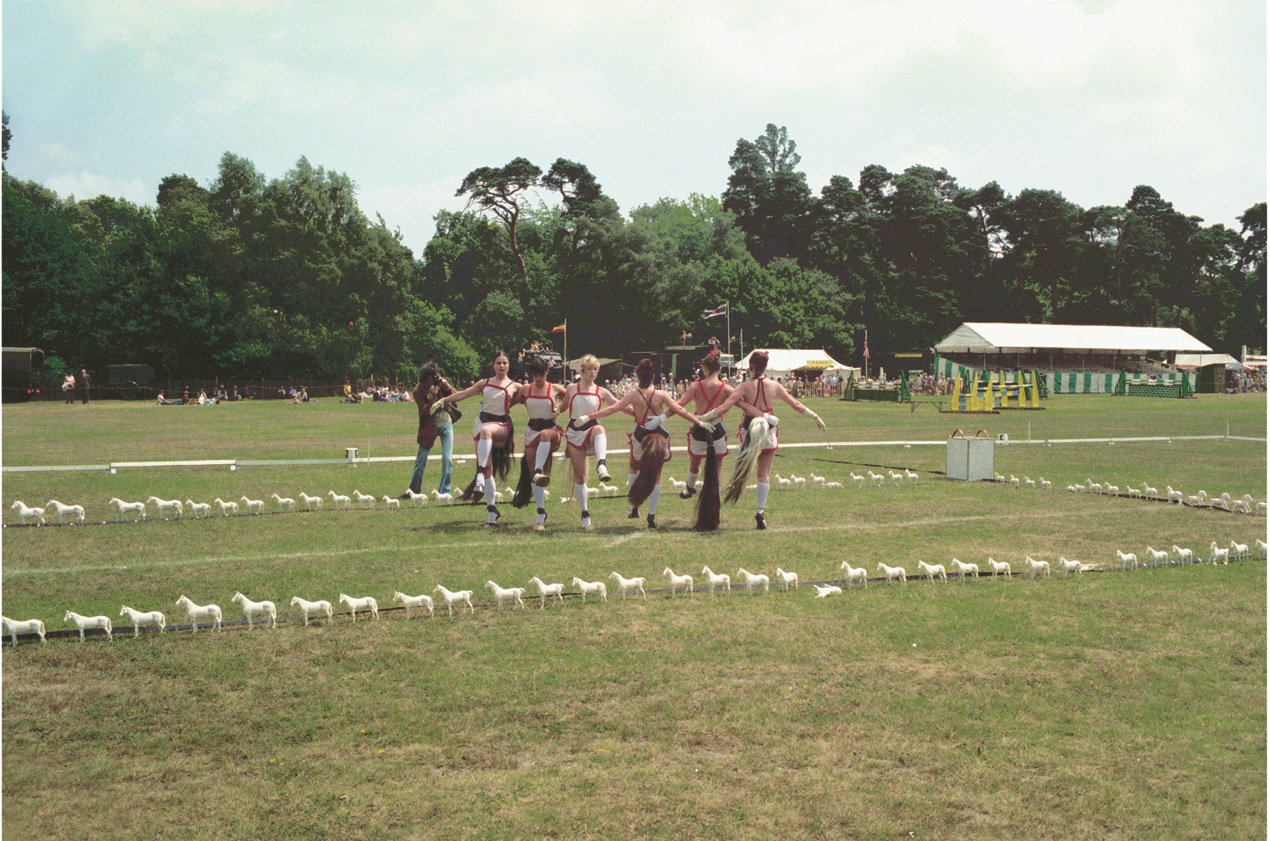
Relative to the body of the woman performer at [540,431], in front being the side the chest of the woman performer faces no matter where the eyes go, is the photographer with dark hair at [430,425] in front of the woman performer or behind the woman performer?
behind

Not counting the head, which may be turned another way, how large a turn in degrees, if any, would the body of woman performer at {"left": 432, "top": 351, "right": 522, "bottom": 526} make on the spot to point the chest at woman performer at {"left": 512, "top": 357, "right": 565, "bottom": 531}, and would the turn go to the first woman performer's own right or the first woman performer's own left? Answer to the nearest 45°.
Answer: approximately 45° to the first woman performer's own left

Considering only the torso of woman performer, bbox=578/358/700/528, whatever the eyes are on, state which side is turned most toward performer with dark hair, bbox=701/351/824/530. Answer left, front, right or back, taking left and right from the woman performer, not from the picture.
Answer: right

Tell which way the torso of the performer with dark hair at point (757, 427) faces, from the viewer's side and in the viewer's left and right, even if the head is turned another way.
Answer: facing away from the viewer

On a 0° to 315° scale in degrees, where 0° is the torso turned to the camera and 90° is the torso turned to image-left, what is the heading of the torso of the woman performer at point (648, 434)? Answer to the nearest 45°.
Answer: approximately 180°

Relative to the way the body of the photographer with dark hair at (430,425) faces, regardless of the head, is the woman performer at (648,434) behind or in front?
in front

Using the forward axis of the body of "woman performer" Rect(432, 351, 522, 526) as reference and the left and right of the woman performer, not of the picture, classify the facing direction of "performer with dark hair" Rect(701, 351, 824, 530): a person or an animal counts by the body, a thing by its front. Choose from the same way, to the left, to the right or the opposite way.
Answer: the opposite way

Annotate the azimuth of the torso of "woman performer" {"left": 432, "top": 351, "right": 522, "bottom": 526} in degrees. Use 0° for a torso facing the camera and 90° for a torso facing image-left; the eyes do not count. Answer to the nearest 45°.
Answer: approximately 0°

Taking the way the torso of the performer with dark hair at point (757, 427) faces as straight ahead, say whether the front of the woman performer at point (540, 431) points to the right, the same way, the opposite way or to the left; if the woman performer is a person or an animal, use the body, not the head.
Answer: the opposite way

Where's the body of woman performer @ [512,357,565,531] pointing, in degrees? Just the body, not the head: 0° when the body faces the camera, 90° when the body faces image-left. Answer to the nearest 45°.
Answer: approximately 0°
